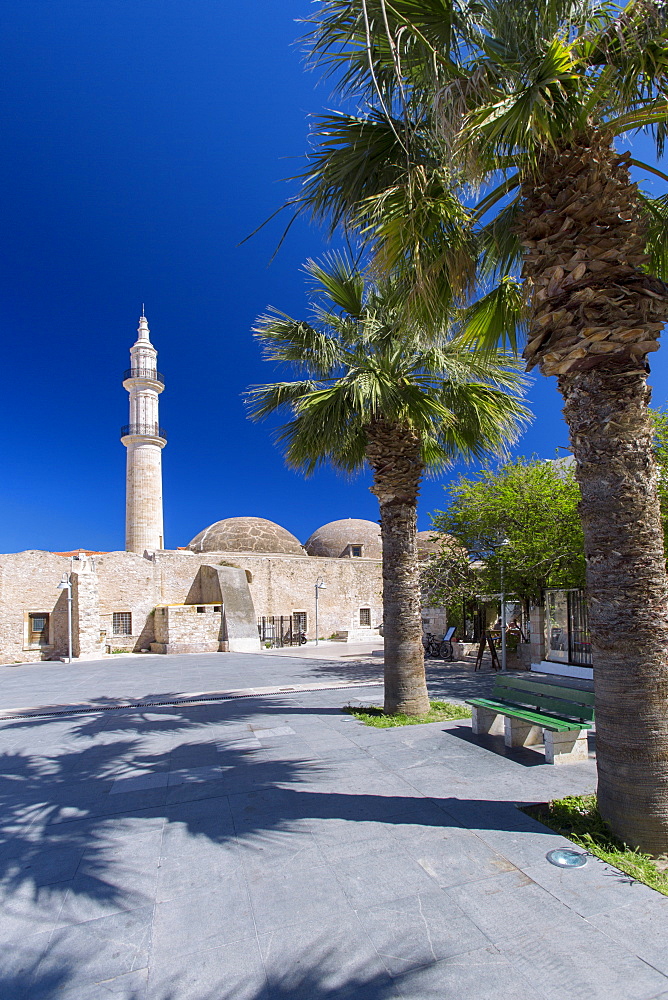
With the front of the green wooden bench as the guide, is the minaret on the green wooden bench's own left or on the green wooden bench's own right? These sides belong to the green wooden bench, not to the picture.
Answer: on the green wooden bench's own right

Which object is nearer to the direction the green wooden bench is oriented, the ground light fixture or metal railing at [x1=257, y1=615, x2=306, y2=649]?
the ground light fixture

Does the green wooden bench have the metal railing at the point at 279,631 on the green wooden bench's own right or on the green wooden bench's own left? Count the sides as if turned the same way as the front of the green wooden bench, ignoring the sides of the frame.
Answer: on the green wooden bench's own right

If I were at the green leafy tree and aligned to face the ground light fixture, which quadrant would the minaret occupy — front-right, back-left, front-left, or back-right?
back-right

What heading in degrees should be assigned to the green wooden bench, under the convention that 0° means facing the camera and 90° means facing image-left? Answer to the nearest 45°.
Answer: approximately 45°

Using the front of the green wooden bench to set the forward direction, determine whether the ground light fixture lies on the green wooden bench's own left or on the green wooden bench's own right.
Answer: on the green wooden bench's own left

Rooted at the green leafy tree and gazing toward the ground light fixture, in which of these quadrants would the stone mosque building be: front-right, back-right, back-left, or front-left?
back-right

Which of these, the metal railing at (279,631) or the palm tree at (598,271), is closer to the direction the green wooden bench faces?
the palm tree

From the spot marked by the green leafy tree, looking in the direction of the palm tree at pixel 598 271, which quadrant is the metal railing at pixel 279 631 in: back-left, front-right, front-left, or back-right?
back-right

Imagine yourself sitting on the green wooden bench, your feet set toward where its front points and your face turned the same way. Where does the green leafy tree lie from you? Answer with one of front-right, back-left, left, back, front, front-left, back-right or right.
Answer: back-right
